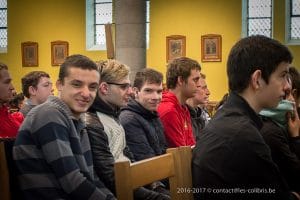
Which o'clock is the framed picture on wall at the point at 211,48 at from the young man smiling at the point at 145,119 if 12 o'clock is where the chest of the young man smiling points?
The framed picture on wall is roughly at 8 o'clock from the young man smiling.

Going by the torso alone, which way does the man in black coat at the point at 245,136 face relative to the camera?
to the viewer's right

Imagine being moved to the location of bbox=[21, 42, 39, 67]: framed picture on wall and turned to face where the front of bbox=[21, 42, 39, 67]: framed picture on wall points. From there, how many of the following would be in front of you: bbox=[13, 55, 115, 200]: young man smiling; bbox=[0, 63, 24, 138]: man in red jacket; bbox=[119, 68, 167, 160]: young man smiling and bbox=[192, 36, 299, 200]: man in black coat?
4

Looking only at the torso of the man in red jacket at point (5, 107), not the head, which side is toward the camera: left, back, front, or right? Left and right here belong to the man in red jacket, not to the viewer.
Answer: right

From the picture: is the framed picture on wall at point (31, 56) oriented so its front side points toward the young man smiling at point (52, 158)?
yes

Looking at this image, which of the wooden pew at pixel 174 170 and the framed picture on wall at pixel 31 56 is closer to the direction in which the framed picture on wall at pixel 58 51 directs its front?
the wooden pew

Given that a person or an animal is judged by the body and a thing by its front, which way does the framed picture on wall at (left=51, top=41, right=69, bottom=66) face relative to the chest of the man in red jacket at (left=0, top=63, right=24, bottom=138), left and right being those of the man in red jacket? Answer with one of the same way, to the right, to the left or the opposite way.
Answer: to the right

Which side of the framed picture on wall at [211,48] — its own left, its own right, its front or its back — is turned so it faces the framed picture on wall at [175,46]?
right

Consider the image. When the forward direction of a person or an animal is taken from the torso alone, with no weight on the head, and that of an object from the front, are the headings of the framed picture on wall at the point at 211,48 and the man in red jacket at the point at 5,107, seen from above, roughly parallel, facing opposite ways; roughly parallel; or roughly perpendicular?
roughly perpendicular
